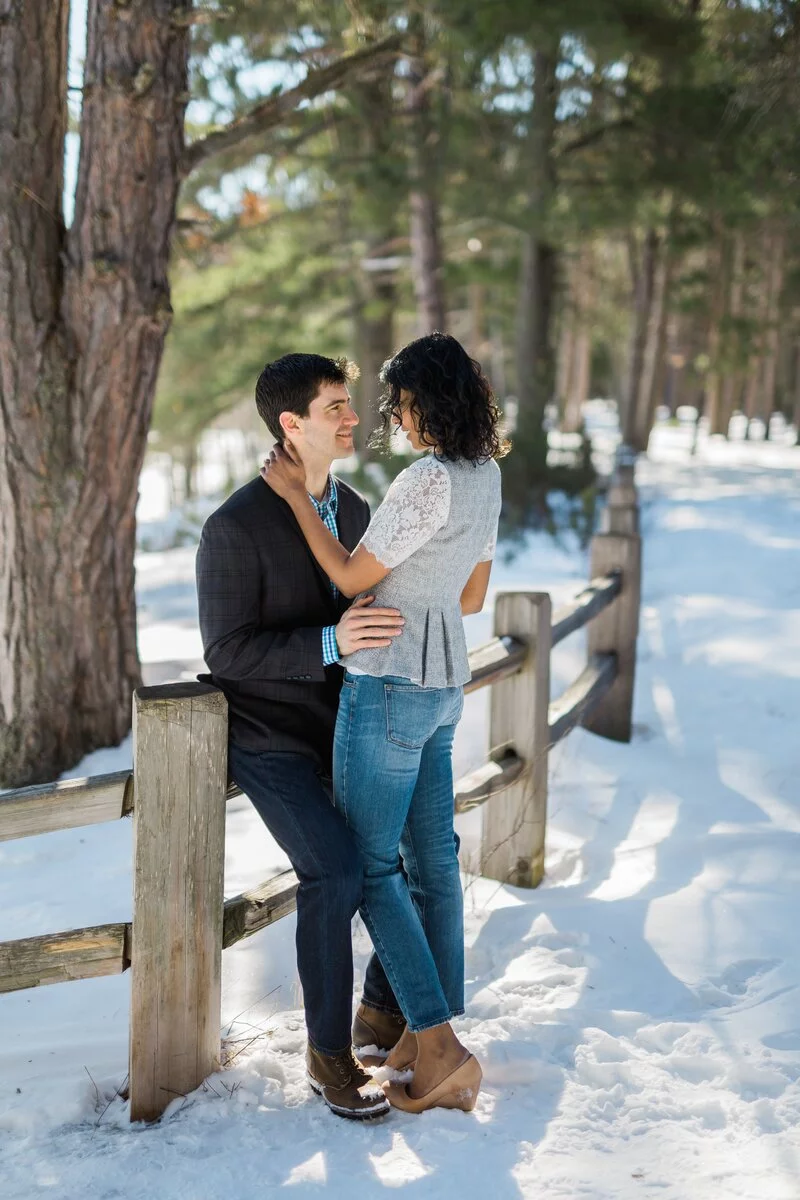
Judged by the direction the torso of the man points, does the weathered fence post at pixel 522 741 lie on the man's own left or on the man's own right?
on the man's own left

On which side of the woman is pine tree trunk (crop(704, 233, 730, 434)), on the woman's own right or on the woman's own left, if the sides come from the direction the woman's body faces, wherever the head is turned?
on the woman's own right

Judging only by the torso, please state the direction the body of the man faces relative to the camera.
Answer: to the viewer's right

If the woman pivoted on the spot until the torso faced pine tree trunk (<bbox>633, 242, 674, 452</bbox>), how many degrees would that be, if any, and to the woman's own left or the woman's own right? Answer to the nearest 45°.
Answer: approximately 45° to the woman's own right

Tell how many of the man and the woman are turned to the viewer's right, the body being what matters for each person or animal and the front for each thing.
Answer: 1

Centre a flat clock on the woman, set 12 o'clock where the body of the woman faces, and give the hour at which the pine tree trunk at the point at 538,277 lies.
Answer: The pine tree trunk is roughly at 2 o'clock from the woman.

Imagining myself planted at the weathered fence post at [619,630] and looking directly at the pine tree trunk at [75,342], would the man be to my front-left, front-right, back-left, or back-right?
front-left

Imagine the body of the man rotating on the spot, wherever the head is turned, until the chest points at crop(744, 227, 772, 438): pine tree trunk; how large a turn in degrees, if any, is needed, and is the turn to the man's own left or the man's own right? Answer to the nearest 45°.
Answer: approximately 45° to the man's own left

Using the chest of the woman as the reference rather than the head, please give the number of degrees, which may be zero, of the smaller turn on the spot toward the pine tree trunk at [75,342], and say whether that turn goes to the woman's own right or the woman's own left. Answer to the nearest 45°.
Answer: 0° — they already face it

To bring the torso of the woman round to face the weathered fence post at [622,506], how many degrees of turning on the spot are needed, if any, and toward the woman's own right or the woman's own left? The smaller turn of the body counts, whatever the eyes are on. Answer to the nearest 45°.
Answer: approximately 45° to the woman's own right

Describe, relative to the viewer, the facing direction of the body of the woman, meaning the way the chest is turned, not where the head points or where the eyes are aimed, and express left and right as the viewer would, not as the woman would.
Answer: facing away from the viewer and to the left of the viewer

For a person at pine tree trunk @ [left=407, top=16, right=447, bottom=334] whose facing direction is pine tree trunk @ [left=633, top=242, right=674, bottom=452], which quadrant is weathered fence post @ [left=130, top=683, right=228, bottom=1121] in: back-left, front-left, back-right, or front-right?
back-right

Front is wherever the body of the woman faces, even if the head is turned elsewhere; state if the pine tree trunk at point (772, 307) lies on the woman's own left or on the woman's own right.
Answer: on the woman's own right

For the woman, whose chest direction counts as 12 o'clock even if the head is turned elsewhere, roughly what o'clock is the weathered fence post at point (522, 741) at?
The weathered fence post is roughly at 2 o'clock from the woman.
